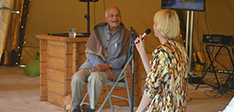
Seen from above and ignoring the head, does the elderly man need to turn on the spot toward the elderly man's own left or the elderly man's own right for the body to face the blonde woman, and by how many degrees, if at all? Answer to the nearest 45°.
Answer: approximately 45° to the elderly man's own left

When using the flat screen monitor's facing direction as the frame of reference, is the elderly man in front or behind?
in front

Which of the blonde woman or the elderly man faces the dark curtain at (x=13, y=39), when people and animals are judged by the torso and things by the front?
the blonde woman

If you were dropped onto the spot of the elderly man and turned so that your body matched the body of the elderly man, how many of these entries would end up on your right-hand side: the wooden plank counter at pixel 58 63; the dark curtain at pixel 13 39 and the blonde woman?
2

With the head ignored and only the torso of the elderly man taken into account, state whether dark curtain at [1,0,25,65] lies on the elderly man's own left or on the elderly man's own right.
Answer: on the elderly man's own right

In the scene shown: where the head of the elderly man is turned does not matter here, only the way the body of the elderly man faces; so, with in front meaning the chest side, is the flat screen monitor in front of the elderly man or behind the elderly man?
behind

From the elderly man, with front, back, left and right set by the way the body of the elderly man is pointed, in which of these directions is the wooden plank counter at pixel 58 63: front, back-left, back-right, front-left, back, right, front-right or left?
right

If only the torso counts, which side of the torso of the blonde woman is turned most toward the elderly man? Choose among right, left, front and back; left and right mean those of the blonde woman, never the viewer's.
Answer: front

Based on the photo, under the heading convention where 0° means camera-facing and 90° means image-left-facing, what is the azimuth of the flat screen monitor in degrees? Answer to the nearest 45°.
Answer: approximately 0°

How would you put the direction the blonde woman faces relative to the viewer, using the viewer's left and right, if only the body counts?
facing away from the viewer and to the left of the viewer

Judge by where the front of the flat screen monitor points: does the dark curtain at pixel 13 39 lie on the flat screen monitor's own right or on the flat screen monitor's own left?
on the flat screen monitor's own right

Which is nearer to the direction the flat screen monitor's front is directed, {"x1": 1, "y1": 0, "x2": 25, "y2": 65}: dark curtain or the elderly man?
the elderly man

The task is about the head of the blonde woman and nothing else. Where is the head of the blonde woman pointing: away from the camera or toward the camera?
away from the camera
